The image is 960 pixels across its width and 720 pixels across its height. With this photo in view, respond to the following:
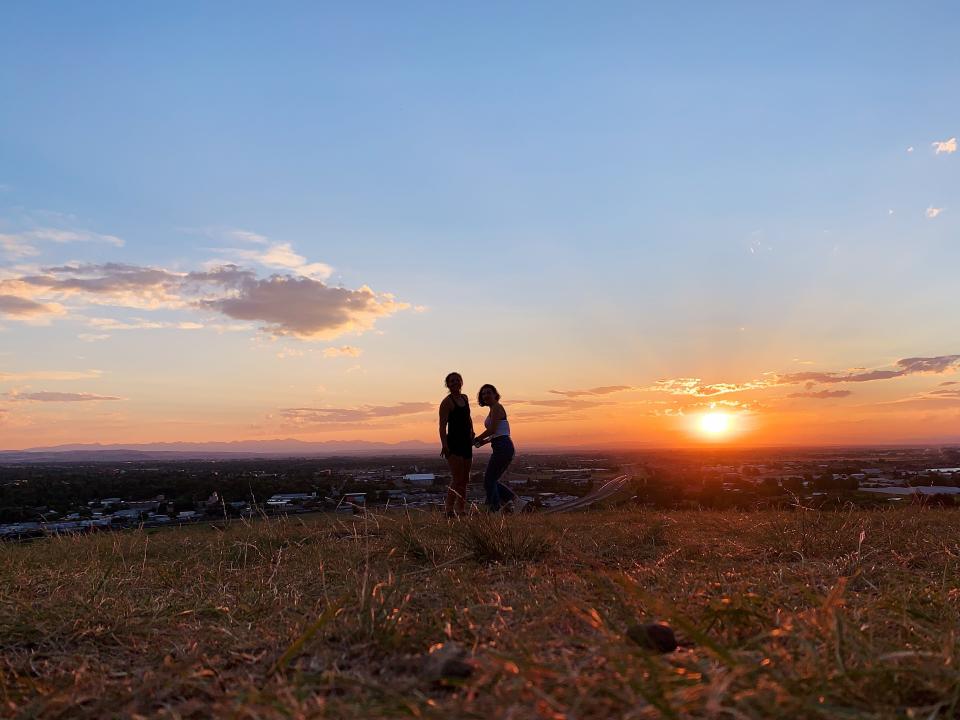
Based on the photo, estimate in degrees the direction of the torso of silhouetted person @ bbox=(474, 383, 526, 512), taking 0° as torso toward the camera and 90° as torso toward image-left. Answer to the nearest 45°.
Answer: approximately 90°
